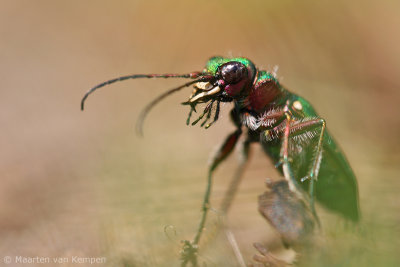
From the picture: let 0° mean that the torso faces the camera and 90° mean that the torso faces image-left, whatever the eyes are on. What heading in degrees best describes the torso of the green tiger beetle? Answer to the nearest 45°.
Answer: approximately 90°
